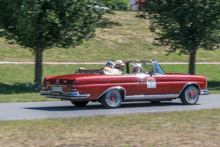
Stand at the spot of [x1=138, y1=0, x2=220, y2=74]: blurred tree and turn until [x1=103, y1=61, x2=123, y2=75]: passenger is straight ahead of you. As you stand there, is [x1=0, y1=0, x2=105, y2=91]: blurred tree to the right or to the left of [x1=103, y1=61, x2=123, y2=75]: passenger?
right

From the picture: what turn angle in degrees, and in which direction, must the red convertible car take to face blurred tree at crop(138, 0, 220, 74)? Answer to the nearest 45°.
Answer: approximately 45° to its left

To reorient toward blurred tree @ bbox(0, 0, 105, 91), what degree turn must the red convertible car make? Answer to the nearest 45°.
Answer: approximately 90° to its left

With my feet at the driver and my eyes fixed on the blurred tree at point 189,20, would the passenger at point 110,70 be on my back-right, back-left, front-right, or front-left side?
back-left

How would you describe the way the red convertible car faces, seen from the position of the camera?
facing away from the viewer and to the right of the viewer
